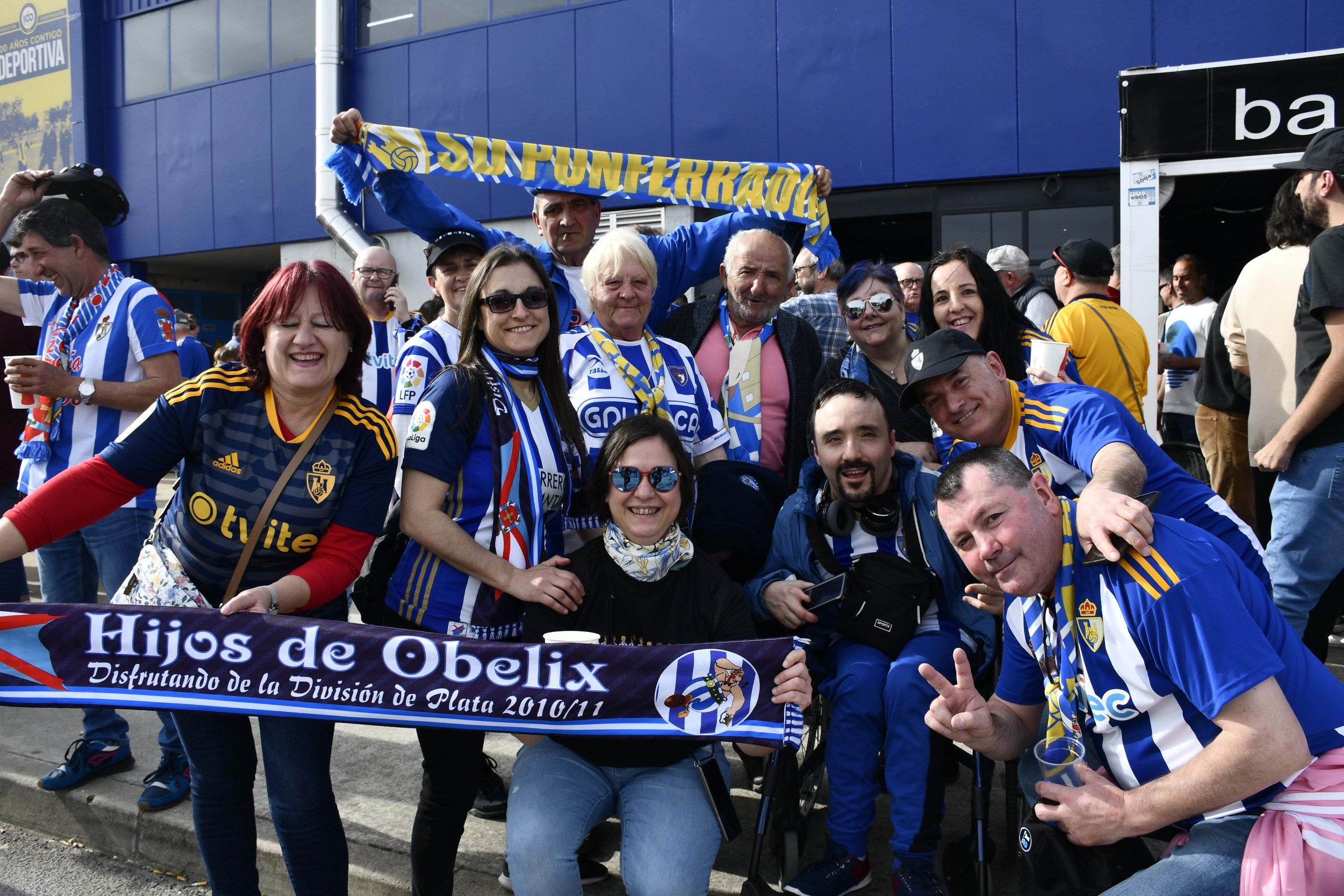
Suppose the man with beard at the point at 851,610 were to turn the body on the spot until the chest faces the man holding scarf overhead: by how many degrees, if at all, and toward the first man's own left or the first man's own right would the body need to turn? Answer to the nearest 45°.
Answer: approximately 135° to the first man's own right

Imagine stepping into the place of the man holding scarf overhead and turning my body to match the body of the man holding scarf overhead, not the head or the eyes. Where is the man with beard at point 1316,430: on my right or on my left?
on my left

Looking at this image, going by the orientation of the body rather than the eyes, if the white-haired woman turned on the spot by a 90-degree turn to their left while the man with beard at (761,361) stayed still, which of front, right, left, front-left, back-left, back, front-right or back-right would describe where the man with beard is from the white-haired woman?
front-left

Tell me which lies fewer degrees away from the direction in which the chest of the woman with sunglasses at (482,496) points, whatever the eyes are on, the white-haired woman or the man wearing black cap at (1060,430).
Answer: the man wearing black cap

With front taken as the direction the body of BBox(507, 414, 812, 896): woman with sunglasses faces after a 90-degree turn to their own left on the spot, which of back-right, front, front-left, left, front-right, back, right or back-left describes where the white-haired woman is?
left
